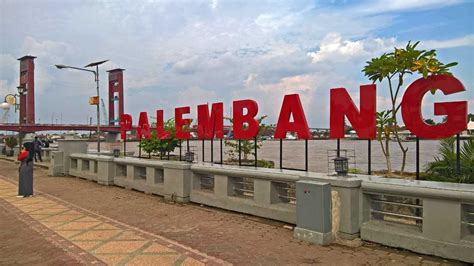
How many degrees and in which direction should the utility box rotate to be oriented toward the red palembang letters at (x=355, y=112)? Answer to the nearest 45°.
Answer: approximately 135° to its right

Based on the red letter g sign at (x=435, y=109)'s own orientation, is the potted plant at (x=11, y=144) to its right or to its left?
on its right

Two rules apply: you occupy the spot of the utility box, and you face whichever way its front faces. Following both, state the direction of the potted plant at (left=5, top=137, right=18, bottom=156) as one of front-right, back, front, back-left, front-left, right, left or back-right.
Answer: right

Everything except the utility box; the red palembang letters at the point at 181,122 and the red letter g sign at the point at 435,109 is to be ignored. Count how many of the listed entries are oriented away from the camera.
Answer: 0

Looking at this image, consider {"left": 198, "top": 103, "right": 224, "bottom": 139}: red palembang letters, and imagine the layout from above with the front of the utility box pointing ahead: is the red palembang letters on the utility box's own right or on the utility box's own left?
on the utility box's own right

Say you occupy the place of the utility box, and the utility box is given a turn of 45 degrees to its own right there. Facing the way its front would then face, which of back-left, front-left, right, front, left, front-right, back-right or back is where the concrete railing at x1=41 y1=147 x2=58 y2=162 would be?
front-right

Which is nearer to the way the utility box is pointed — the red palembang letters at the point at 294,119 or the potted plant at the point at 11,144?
the potted plant

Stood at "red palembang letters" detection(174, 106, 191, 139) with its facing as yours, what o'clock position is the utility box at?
The utility box is roughly at 10 o'clock from the red palembang letters.

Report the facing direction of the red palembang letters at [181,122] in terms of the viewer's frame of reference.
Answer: facing the viewer and to the left of the viewer

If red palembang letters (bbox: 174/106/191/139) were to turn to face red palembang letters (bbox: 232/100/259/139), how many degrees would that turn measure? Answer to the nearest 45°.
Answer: approximately 90° to its left

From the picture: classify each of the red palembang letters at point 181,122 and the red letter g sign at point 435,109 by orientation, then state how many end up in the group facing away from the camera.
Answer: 0

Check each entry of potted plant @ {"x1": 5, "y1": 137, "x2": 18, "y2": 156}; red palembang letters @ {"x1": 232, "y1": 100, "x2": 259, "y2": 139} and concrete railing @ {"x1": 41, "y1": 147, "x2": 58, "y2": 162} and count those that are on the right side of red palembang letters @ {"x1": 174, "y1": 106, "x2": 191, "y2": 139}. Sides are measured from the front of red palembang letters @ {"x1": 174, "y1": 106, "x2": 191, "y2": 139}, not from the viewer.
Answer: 2

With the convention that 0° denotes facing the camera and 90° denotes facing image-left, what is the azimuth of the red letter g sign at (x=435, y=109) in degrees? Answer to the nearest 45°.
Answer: approximately 0°
